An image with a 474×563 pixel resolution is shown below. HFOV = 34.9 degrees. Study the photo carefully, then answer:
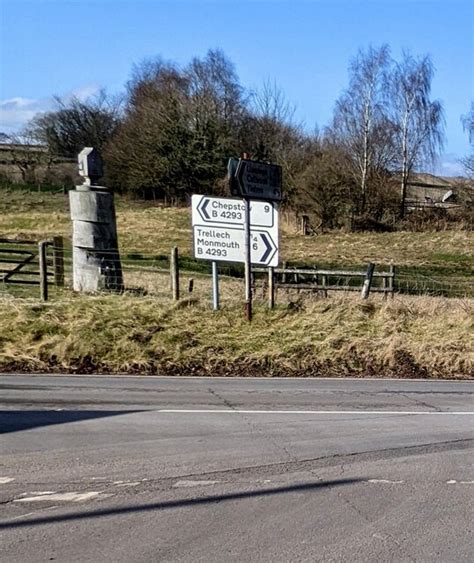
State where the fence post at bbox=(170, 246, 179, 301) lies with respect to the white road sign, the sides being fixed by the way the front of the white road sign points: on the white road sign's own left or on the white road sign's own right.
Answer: on the white road sign's own right

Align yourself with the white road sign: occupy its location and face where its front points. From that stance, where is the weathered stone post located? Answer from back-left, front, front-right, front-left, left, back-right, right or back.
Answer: back-right

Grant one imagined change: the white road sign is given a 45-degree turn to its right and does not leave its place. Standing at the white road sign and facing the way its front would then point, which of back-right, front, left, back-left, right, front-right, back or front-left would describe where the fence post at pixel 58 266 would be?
right

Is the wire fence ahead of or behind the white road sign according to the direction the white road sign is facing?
behind

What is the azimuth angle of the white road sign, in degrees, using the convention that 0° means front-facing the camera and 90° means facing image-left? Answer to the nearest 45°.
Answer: approximately 0°
